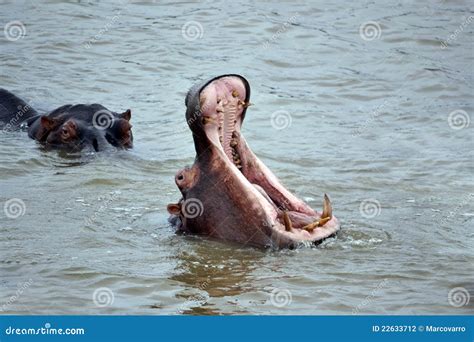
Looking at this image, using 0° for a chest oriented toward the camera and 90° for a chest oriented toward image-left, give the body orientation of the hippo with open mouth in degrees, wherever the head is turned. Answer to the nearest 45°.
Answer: approximately 315°

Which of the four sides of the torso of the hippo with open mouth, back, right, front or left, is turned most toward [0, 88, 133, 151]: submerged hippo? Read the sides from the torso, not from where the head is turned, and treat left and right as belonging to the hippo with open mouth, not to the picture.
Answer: back
